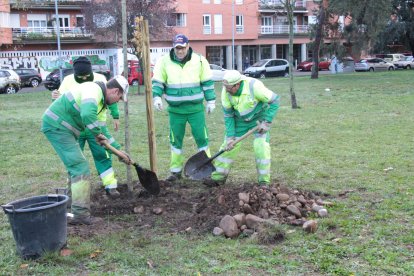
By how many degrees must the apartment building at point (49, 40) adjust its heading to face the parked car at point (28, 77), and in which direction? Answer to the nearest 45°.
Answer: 0° — it already faces it

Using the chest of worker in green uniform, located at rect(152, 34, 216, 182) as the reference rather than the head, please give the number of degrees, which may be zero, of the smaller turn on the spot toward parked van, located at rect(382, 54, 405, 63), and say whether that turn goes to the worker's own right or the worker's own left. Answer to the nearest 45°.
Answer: approximately 135° to the worker's own left

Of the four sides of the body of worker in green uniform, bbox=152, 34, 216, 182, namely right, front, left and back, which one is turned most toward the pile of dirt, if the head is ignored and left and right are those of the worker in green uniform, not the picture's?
front

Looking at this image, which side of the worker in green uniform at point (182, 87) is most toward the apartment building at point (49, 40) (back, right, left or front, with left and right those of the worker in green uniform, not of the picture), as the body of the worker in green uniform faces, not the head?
back

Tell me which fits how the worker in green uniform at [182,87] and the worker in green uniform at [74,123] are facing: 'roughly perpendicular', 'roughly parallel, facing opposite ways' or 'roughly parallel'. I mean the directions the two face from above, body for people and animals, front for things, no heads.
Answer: roughly perpendicular

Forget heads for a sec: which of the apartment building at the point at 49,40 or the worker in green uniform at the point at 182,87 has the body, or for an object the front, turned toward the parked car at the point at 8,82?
the apartment building

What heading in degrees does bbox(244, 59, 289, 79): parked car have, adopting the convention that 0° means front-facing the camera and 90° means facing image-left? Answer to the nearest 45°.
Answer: approximately 45°

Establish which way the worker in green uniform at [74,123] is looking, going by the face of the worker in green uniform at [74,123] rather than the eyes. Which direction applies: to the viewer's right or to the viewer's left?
to the viewer's right

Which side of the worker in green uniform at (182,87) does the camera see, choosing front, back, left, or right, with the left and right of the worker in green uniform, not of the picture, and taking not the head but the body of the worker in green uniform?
front

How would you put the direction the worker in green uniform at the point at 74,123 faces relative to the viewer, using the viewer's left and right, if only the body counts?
facing to the right of the viewer

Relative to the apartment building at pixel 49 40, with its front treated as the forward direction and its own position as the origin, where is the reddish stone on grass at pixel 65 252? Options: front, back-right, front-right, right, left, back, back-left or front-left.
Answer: front

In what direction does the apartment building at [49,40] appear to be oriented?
toward the camera

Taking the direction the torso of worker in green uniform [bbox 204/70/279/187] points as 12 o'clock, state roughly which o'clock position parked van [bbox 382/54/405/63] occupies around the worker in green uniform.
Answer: The parked van is roughly at 5 o'clock from the worker in green uniform.

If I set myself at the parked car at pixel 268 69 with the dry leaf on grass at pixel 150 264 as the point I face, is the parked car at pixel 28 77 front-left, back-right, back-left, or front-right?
front-right

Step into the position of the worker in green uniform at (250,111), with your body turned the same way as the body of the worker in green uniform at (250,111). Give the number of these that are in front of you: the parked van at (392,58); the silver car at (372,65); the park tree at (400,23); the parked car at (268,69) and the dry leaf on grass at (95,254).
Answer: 1

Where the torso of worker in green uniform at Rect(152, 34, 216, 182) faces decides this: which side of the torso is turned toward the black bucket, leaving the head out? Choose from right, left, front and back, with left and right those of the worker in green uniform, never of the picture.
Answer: front

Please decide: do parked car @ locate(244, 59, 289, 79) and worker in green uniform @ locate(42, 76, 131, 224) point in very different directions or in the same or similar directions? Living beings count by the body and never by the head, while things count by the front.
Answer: very different directions
